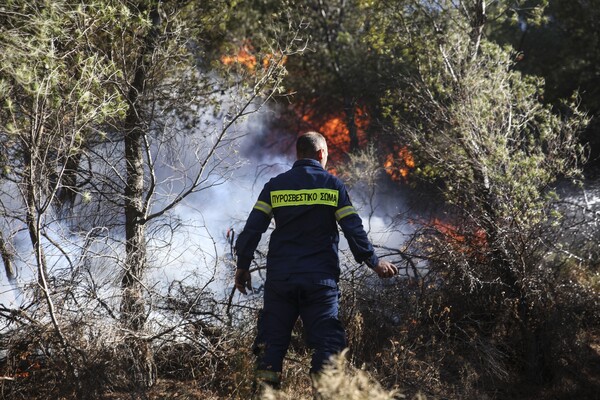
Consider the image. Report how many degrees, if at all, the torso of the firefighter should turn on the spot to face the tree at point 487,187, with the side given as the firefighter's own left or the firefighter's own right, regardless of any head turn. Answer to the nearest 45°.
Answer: approximately 45° to the firefighter's own right

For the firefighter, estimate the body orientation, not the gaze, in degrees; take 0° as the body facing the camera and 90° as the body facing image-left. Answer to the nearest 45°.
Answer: approximately 180°

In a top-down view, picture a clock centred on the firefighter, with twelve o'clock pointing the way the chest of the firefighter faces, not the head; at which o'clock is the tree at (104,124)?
The tree is roughly at 10 o'clock from the firefighter.
